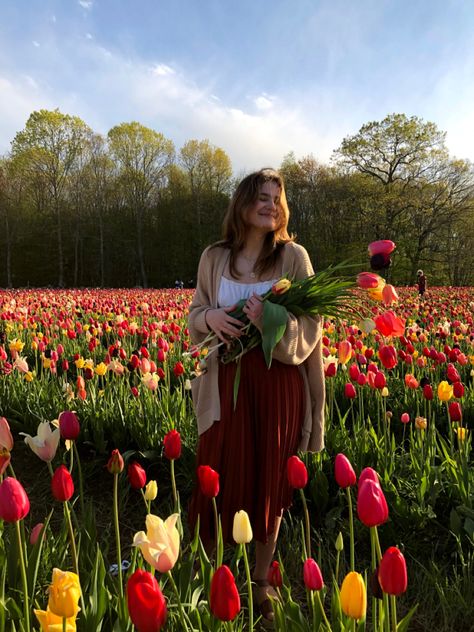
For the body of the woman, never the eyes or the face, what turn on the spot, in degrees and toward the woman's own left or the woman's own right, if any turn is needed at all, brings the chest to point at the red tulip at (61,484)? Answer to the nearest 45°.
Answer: approximately 45° to the woman's own right

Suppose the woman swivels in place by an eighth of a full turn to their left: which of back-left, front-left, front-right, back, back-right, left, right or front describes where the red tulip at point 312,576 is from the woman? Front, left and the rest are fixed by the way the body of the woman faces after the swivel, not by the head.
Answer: front-right

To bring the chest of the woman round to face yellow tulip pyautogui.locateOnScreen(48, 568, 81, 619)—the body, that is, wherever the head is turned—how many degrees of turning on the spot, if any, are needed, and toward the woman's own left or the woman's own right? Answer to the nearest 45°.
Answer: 0° — they already face it

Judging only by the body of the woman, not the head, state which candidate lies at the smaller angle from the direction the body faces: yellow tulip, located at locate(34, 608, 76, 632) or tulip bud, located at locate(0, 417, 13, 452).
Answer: the yellow tulip

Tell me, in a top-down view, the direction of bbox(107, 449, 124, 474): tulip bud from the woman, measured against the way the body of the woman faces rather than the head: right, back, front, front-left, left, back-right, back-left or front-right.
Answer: front-right

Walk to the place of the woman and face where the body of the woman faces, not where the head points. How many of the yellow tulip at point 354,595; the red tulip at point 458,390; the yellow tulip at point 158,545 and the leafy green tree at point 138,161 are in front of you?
2

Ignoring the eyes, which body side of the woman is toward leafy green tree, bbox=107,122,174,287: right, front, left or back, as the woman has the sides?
back

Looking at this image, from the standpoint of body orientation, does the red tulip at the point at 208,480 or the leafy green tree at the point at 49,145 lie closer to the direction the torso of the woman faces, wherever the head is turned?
the red tulip

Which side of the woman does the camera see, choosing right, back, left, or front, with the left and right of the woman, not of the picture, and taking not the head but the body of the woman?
front

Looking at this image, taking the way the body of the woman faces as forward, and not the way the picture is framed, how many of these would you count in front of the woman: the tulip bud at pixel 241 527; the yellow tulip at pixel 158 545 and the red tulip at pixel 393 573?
3

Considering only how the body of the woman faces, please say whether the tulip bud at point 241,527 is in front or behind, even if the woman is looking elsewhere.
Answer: in front

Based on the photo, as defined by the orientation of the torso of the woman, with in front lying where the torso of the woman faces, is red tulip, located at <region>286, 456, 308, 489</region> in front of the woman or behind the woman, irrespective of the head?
in front

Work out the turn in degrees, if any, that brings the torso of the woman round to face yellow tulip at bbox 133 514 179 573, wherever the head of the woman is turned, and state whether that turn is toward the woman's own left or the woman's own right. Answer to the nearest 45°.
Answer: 0° — they already face it

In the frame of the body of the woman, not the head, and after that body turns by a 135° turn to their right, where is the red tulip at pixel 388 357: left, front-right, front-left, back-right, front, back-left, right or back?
right

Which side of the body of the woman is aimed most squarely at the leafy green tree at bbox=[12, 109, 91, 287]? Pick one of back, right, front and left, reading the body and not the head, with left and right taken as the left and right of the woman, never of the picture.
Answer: back

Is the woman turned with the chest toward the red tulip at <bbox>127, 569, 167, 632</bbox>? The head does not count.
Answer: yes
